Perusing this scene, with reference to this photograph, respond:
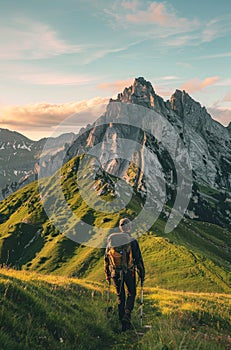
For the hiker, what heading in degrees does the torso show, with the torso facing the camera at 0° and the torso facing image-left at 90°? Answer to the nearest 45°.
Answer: approximately 180°
